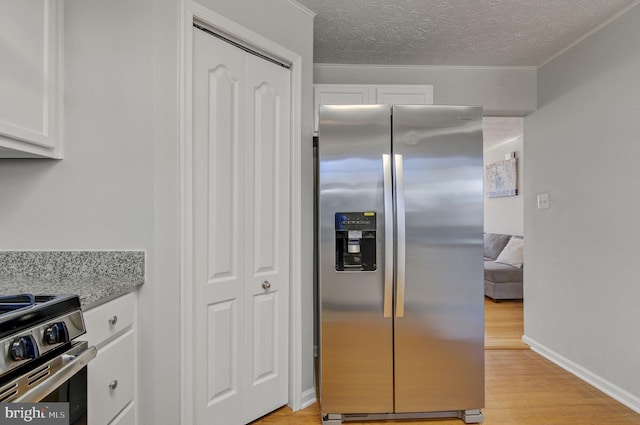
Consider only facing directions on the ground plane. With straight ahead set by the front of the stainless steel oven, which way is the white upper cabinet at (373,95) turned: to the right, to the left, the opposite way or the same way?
to the right

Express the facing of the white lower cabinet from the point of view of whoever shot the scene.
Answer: facing the viewer and to the right of the viewer

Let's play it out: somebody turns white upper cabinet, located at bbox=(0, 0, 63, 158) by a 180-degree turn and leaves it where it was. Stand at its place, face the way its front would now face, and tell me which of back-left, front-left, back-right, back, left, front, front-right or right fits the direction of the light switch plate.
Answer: back-right

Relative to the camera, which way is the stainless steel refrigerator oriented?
toward the camera

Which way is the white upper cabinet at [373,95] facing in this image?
toward the camera

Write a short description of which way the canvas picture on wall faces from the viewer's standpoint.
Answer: facing the viewer and to the left of the viewer

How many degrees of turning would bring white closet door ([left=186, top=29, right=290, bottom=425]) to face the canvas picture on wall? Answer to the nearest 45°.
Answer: approximately 90° to its left

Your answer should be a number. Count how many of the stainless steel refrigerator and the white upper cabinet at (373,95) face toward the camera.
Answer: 2
